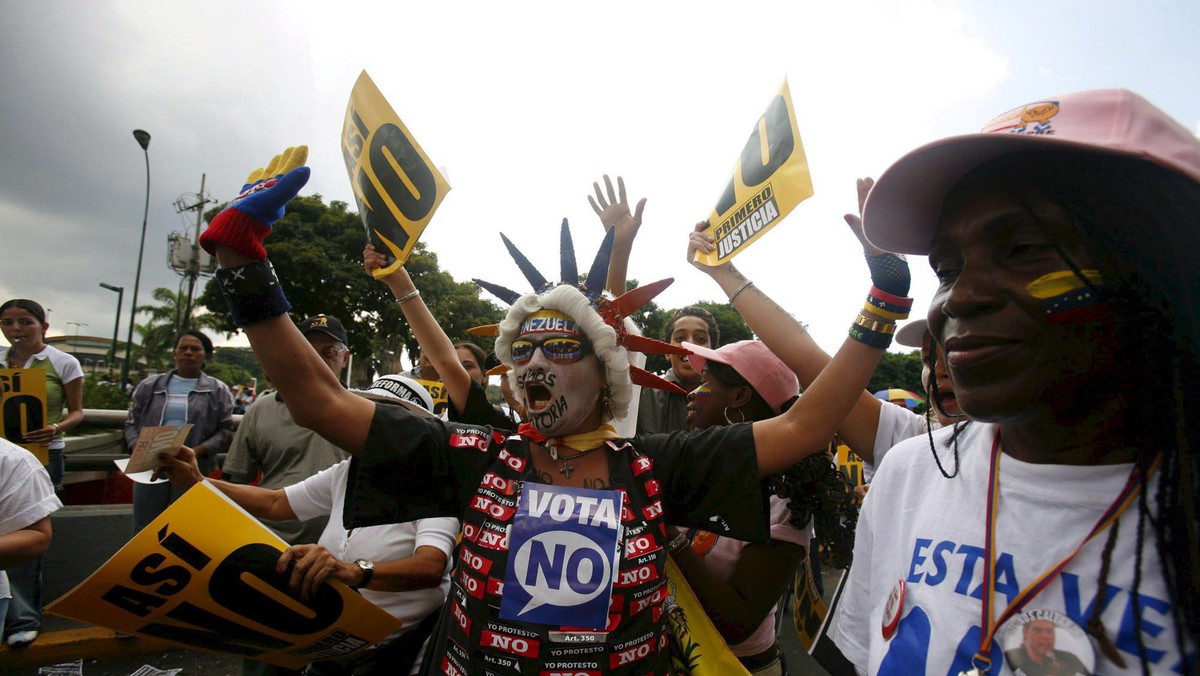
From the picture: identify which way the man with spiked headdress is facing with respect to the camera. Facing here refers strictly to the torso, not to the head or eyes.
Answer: toward the camera

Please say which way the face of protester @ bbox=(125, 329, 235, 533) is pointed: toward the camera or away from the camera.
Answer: toward the camera

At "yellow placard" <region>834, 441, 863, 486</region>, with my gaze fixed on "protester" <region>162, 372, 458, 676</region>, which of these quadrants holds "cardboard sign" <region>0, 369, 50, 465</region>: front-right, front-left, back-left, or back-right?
front-right

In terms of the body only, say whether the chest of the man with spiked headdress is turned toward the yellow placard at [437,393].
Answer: no

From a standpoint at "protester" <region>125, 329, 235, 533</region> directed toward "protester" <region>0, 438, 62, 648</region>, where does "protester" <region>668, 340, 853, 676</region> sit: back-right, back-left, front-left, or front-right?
front-left

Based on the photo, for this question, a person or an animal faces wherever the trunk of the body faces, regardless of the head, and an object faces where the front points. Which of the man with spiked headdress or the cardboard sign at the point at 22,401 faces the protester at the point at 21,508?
the cardboard sign

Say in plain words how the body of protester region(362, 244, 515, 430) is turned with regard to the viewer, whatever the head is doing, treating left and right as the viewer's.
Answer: facing the viewer and to the left of the viewer

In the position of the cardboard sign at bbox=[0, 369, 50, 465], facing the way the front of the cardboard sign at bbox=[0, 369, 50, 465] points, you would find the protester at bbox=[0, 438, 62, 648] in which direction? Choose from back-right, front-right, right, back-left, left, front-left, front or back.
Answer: front

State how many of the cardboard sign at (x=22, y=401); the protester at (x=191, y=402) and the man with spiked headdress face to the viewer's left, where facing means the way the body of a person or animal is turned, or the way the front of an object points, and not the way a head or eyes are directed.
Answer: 0
